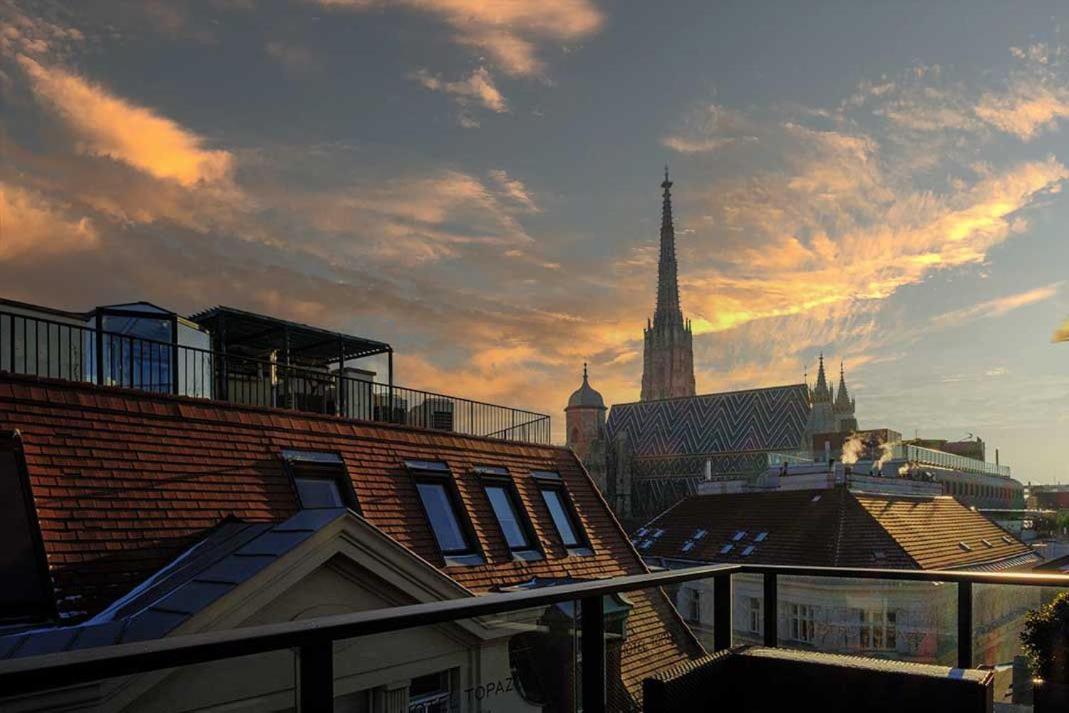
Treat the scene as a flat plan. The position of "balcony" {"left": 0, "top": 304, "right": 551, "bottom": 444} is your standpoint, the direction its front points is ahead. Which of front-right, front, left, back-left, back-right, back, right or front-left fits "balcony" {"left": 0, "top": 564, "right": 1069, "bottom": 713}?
front-right

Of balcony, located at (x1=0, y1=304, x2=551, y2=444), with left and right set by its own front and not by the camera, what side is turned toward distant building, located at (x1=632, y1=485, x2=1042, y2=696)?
left

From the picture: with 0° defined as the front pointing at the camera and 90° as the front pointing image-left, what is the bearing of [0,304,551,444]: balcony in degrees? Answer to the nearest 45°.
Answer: approximately 315°
